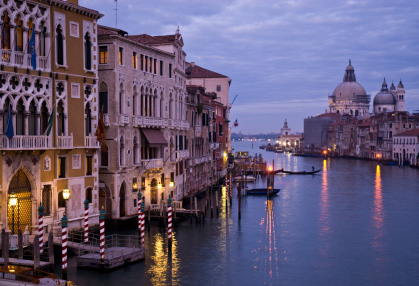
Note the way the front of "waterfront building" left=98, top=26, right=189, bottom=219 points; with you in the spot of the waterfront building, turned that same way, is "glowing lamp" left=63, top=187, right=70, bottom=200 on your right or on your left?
on your right

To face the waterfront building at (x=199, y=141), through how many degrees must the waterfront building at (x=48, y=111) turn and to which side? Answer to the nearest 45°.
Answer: approximately 90° to its left

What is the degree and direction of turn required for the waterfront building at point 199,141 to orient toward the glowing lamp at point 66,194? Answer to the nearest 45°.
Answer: approximately 45° to its right

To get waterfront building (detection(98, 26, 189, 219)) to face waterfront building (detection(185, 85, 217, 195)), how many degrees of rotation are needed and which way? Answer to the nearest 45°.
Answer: approximately 135° to its left

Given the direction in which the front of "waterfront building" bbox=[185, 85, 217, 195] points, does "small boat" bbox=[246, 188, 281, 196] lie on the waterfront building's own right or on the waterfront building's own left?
on the waterfront building's own left

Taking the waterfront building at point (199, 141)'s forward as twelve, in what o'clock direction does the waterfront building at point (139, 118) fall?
the waterfront building at point (139, 118) is roughly at 2 o'clock from the waterfront building at point (199, 141).

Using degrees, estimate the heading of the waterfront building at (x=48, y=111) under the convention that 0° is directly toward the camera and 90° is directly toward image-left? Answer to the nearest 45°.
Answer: approximately 315°
